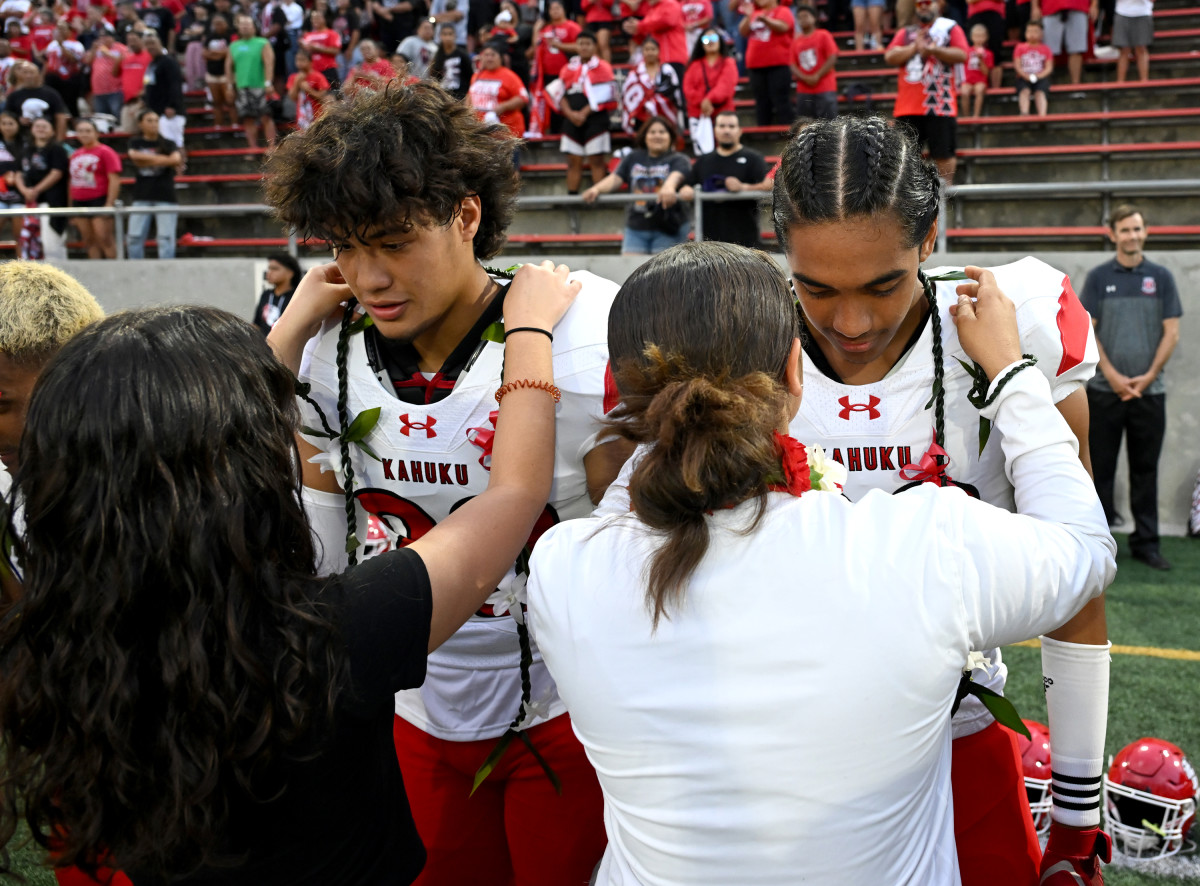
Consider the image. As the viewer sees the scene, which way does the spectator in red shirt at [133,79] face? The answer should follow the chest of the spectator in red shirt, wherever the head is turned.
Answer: toward the camera

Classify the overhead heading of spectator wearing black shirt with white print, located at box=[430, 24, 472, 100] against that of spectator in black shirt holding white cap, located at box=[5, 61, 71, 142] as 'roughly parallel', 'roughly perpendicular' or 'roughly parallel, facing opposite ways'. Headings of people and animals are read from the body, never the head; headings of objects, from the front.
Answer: roughly parallel

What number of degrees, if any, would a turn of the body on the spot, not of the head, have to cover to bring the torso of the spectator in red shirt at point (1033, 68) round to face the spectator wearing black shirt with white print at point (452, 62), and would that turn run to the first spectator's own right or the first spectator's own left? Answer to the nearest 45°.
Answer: approximately 90° to the first spectator's own right

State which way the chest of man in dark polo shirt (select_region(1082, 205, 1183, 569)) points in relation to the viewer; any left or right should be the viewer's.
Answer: facing the viewer

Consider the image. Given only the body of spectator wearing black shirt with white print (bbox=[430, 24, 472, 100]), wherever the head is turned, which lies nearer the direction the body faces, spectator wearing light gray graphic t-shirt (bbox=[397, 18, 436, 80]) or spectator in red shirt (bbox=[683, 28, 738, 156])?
the spectator in red shirt

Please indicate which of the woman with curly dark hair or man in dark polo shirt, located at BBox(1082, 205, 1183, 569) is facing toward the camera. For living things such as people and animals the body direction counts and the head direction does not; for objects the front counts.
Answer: the man in dark polo shirt

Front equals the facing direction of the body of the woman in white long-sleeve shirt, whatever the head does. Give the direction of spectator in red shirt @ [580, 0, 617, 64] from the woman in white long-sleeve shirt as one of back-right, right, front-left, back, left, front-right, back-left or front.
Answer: front

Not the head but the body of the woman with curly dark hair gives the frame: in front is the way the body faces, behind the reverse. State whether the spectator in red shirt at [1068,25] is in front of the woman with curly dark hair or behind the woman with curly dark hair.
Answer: in front

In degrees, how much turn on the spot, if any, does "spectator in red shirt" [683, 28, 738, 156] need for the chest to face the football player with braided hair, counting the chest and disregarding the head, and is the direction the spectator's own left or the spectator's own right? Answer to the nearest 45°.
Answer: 0° — they already face them

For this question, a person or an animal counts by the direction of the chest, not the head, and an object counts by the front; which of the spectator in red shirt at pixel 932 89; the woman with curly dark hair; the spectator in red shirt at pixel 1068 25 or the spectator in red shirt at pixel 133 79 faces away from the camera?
the woman with curly dark hair

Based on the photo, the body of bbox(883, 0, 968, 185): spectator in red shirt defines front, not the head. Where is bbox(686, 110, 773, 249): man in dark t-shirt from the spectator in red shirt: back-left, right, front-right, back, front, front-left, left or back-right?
front-right

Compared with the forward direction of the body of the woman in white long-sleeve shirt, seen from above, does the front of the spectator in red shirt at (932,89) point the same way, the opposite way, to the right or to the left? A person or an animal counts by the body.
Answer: the opposite way

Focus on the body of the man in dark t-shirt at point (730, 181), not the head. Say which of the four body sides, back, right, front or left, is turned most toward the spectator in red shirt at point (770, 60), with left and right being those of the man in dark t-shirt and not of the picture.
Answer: back

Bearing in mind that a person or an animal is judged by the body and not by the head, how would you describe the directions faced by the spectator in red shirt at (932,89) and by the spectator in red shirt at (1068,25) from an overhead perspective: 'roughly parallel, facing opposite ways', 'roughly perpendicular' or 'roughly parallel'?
roughly parallel

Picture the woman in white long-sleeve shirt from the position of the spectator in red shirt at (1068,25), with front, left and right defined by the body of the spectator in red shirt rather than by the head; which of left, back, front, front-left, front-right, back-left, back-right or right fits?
front

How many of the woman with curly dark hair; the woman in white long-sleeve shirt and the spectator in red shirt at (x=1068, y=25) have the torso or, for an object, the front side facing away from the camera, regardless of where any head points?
2

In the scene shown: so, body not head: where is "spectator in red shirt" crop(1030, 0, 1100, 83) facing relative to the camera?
toward the camera

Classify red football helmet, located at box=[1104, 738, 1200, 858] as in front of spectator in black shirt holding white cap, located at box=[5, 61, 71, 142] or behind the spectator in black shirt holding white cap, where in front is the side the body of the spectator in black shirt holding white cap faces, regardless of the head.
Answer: in front

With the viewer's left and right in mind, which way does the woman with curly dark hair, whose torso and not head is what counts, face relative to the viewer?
facing away from the viewer

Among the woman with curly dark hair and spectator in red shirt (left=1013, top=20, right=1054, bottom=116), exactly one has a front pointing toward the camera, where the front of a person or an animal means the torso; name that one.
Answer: the spectator in red shirt
